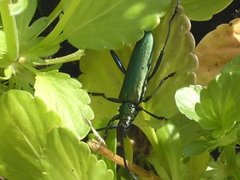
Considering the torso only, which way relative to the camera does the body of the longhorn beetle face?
toward the camera
